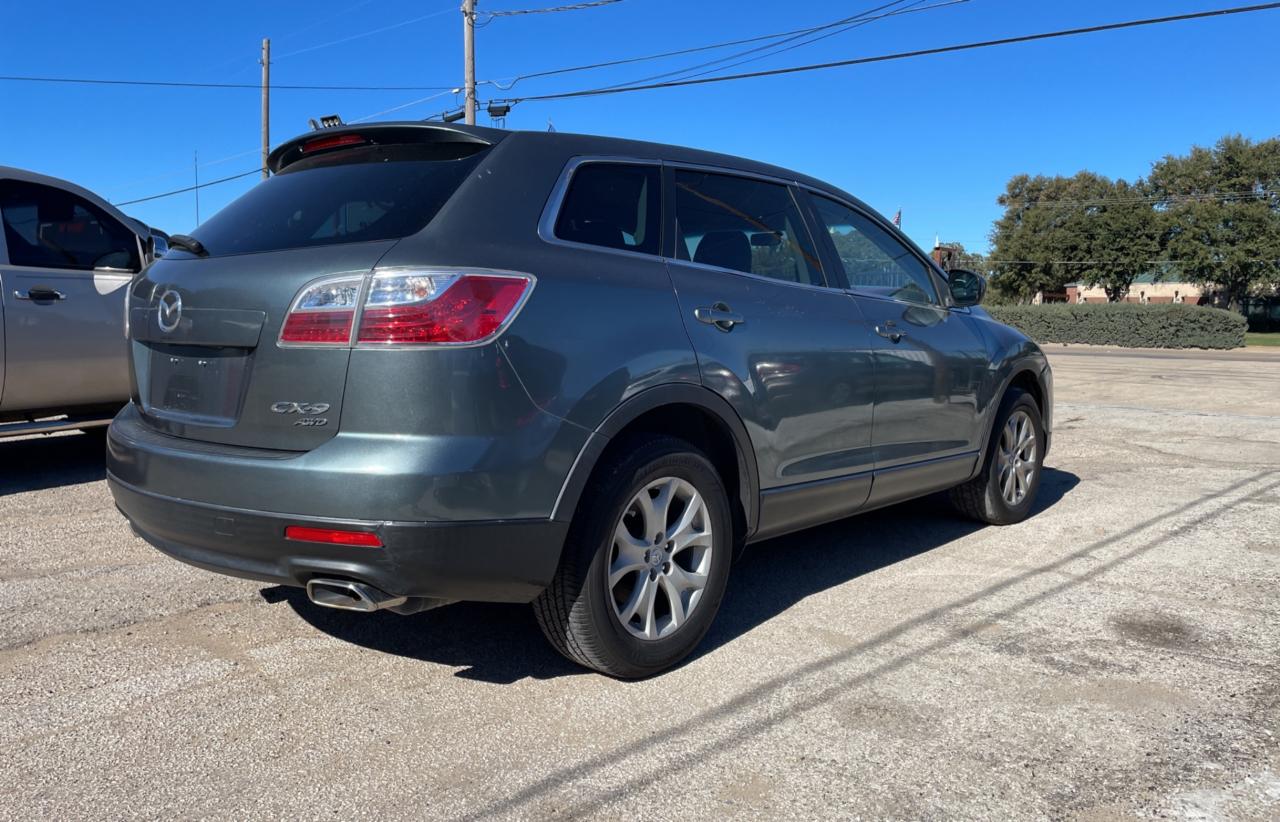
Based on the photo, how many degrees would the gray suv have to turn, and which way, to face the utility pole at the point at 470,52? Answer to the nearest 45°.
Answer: approximately 45° to its left

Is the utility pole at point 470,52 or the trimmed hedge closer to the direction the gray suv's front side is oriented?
the trimmed hedge

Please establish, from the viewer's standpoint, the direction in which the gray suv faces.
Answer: facing away from the viewer and to the right of the viewer

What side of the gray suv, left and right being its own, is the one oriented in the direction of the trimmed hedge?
front
